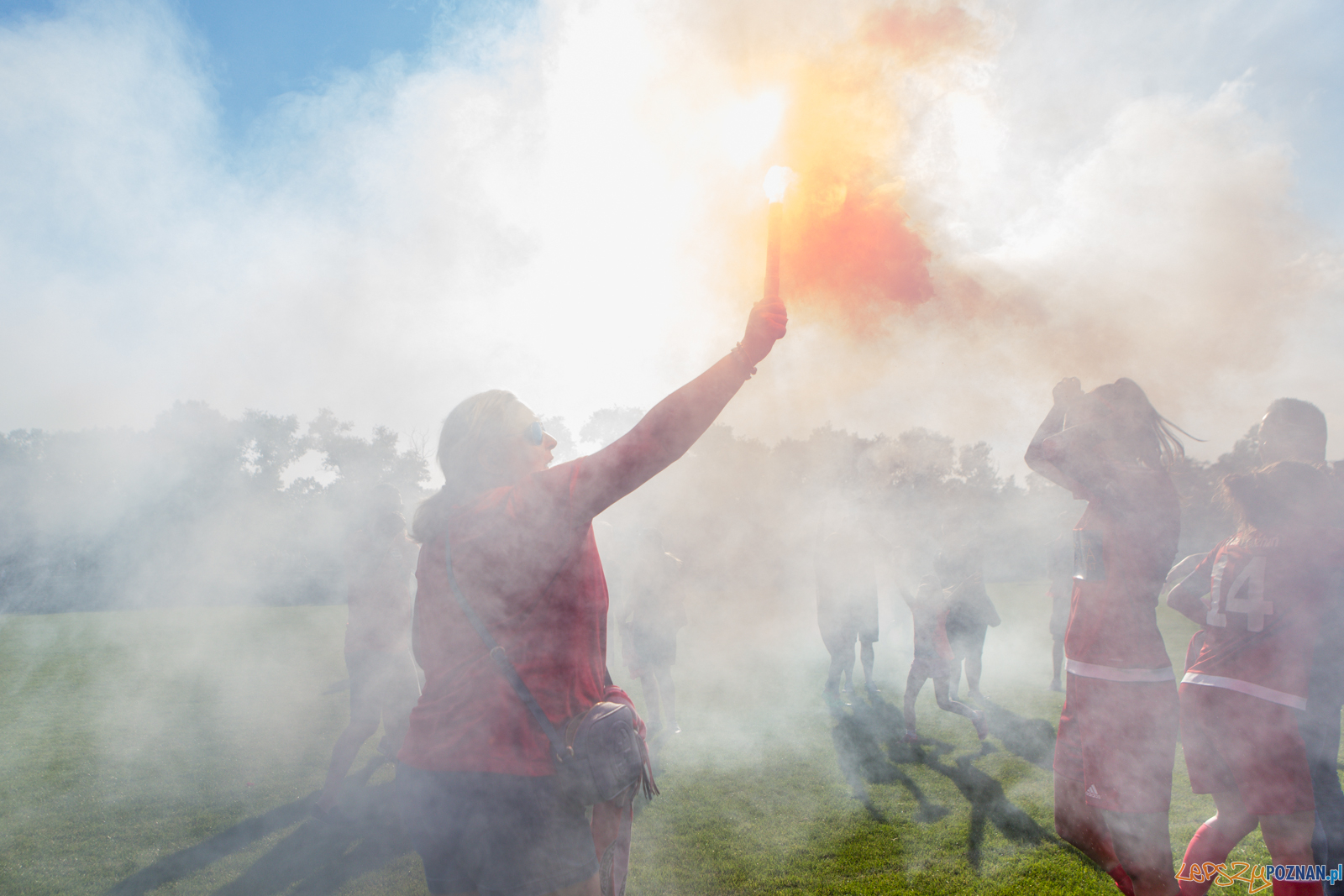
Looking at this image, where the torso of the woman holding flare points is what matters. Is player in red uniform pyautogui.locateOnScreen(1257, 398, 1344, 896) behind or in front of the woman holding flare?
in front

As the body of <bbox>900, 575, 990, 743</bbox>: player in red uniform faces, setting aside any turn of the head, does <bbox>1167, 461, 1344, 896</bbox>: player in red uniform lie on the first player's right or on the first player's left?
on the first player's left

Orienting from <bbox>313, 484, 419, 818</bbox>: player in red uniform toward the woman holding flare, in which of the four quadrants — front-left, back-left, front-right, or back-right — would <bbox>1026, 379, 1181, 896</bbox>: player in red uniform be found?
front-left

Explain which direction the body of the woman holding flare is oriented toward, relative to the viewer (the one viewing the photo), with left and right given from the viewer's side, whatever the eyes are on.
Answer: facing away from the viewer and to the right of the viewer

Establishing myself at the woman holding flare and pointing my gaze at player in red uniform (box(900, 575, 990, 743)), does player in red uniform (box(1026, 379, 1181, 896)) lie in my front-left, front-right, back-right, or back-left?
front-right

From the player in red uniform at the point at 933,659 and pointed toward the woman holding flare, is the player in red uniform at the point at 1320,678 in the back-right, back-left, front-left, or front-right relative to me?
front-left

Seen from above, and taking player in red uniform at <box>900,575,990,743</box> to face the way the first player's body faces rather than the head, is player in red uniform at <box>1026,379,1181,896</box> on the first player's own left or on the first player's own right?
on the first player's own left

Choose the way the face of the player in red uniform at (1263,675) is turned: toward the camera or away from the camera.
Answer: away from the camera
